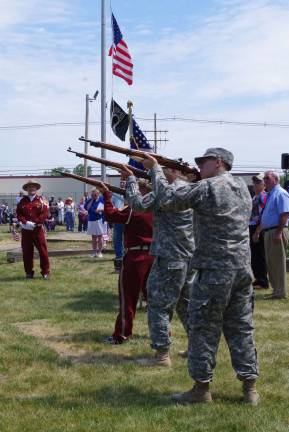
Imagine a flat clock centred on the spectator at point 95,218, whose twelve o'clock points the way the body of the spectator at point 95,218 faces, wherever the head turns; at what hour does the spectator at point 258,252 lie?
the spectator at point 258,252 is roughly at 11 o'clock from the spectator at point 95,218.

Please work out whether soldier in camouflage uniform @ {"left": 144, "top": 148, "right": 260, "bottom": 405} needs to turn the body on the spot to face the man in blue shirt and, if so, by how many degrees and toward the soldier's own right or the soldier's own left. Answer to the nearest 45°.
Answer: approximately 45° to the soldier's own right

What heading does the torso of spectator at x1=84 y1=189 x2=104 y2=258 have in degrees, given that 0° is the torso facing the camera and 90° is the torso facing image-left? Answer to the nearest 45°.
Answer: approximately 0°

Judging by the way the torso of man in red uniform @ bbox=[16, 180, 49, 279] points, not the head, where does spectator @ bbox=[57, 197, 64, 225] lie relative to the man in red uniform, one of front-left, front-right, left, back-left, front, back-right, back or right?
back

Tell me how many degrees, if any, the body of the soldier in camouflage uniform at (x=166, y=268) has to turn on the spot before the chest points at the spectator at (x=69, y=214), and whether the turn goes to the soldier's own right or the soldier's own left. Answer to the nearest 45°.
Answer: approximately 45° to the soldier's own right

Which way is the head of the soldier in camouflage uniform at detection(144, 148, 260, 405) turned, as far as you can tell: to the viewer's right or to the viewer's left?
to the viewer's left

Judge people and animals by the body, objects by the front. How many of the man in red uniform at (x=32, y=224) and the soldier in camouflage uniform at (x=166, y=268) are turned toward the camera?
1

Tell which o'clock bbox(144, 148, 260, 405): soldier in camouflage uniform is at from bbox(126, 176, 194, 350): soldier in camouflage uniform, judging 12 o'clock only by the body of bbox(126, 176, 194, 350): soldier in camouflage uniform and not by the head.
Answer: bbox(144, 148, 260, 405): soldier in camouflage uniform is roughly at 7 o'clock from bbox(126, 176, 194, 350): soldier in camouflage uniform.

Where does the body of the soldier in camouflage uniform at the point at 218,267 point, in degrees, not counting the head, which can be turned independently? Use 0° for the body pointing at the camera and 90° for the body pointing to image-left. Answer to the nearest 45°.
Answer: approximately 135°

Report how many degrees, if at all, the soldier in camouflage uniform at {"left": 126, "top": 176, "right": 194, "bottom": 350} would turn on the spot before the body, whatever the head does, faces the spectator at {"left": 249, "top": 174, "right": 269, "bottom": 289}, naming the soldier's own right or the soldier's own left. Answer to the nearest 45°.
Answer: approximately 45° to the soldier's own right
